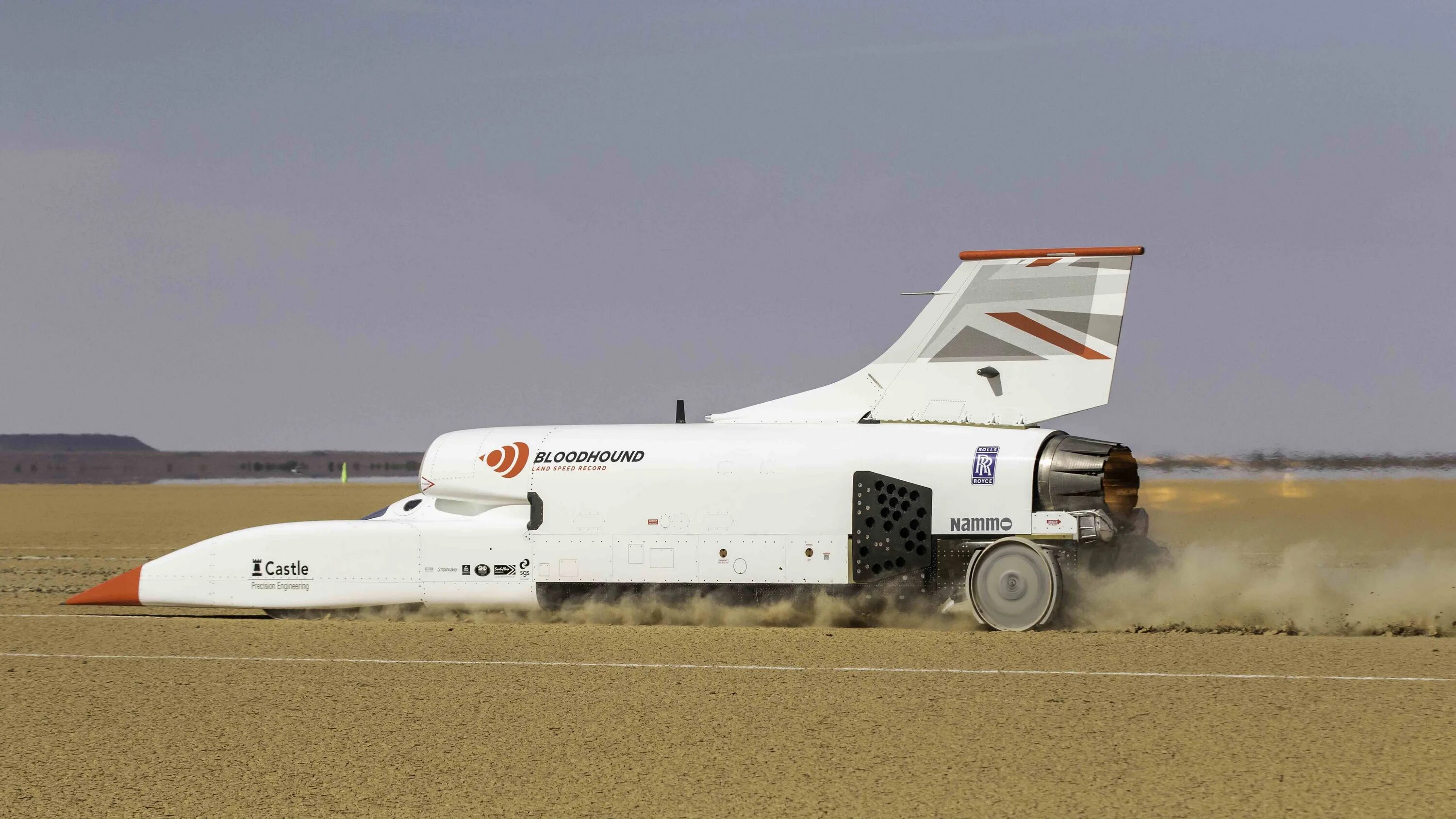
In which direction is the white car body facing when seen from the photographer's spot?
facing to the left of the viewer

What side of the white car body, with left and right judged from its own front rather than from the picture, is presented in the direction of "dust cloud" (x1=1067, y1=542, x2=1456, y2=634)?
back
